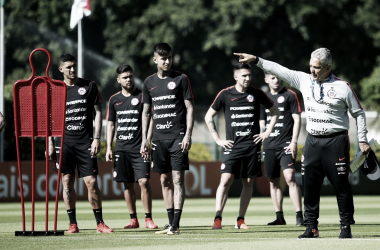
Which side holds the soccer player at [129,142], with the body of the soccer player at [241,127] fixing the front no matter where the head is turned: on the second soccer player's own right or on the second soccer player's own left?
on the second soccer player's own right

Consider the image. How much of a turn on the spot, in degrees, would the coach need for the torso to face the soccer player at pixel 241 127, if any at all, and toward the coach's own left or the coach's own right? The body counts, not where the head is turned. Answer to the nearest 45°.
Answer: approximately 90° to the coach's own right

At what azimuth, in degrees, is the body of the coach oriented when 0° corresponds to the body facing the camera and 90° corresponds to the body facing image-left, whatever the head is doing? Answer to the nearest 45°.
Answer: approximately 45°

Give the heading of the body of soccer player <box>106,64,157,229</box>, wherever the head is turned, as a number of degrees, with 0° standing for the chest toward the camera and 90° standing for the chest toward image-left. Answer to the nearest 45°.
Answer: approximately 0°

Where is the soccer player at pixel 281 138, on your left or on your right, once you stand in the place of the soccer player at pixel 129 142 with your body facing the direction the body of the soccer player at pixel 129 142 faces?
on your left

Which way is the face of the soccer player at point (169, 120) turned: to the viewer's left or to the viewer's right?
to the viewer's right

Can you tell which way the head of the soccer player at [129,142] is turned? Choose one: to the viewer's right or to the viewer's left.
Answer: to the viewer's right

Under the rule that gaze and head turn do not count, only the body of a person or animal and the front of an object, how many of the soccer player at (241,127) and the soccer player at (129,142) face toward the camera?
2

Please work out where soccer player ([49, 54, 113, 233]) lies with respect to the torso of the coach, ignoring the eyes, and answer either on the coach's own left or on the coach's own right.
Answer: on the coach's own right
